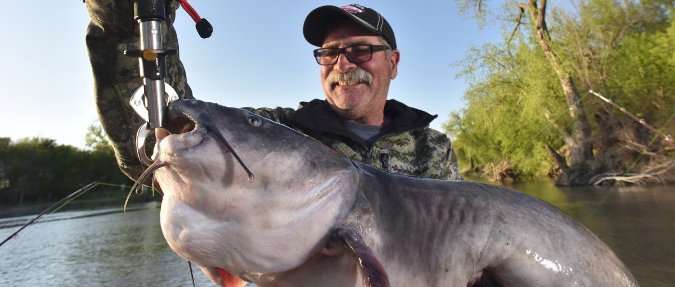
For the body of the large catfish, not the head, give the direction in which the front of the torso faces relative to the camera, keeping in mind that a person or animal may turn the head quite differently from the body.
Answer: to the viewer's left

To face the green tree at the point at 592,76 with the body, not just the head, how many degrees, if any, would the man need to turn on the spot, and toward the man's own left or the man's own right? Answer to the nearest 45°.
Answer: approximately 135° to the man's own left

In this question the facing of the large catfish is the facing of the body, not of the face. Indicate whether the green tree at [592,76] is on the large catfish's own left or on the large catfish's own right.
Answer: on the large catfish's own right

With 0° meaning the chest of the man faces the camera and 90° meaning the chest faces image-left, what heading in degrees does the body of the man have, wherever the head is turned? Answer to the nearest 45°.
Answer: approximately 0°
